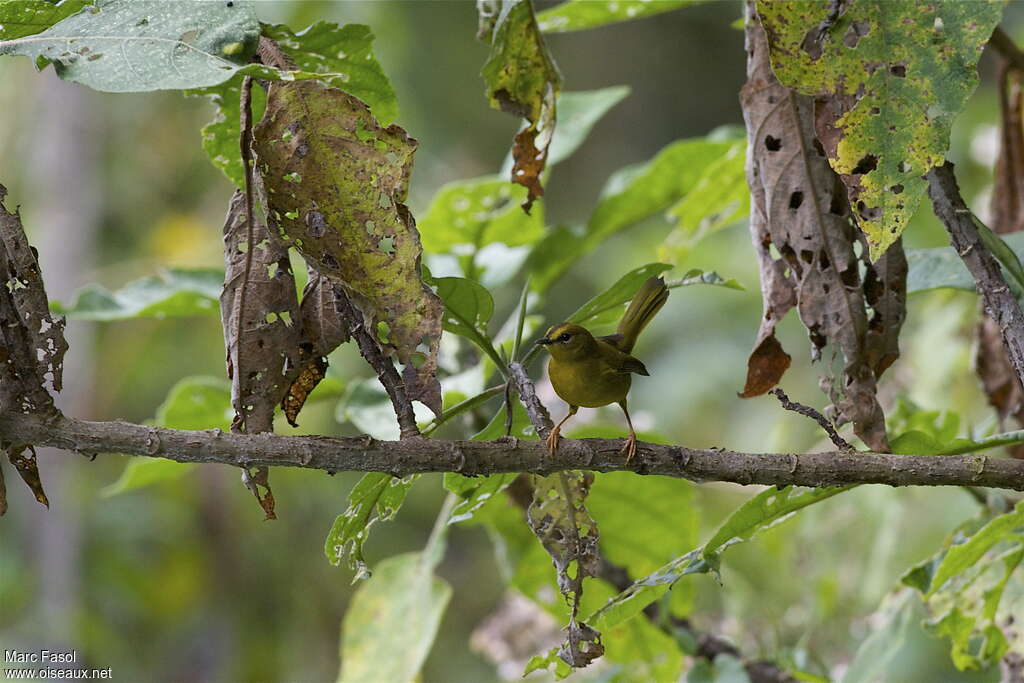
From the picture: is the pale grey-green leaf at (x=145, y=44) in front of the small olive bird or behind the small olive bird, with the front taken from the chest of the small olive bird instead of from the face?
in front

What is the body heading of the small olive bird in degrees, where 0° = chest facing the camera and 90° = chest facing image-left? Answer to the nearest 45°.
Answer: approximately 45°

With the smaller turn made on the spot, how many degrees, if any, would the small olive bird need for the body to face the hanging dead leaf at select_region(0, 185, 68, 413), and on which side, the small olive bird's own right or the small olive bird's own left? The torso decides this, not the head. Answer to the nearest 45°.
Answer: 0° — it already faces it
